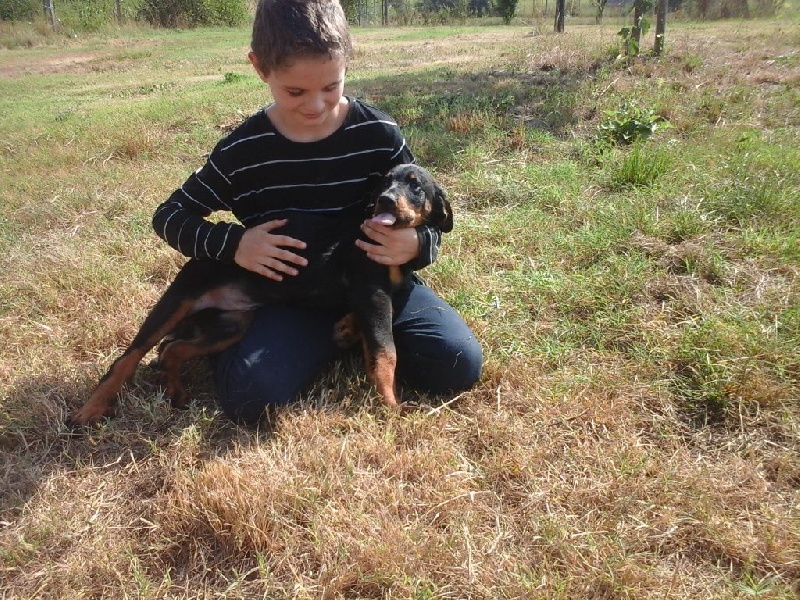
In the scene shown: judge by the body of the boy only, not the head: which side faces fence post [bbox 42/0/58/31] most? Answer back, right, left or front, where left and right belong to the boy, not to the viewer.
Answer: back

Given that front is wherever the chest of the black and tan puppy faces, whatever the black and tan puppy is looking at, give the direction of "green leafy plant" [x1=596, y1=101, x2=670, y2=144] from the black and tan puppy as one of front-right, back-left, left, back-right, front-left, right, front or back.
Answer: front-left

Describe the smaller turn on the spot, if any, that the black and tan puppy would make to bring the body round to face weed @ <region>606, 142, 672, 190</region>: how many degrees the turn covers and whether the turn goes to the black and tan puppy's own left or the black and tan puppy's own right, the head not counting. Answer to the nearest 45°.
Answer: approximately 45° to the black and tan puppy's own left

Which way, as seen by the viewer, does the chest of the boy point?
toward the camera

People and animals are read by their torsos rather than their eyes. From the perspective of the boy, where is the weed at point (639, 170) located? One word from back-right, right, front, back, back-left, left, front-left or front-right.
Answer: back-left

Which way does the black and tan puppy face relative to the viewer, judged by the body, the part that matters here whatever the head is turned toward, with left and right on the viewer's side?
facing to the right of the viewer

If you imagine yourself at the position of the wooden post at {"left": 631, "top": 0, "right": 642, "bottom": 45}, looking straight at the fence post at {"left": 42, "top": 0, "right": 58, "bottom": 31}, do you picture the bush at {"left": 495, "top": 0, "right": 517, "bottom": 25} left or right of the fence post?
right

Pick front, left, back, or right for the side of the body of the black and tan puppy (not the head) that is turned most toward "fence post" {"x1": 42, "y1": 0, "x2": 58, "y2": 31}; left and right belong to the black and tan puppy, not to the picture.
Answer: left

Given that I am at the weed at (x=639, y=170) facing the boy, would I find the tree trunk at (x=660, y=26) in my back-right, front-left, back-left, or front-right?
back-right

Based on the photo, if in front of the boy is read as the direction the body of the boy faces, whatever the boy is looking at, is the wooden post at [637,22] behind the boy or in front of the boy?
behind

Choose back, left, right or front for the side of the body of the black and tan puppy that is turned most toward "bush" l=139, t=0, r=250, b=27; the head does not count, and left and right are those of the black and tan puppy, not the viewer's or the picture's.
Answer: left
